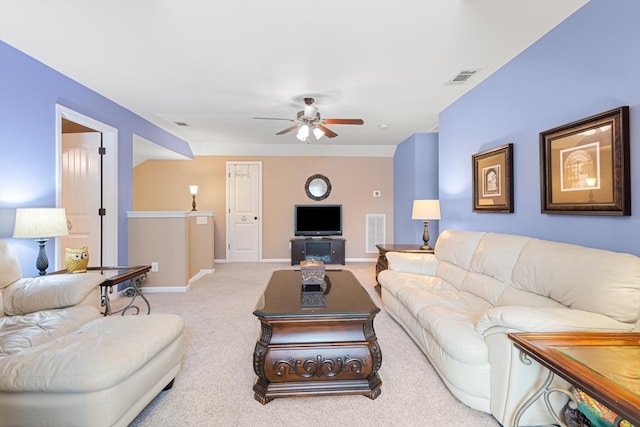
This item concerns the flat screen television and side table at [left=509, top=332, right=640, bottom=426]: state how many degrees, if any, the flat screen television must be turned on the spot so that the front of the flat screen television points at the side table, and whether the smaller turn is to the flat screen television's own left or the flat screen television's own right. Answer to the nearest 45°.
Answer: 0° — it already faces it

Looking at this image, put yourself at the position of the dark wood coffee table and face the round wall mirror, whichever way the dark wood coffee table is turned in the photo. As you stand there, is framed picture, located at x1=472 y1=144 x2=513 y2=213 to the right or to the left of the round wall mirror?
right

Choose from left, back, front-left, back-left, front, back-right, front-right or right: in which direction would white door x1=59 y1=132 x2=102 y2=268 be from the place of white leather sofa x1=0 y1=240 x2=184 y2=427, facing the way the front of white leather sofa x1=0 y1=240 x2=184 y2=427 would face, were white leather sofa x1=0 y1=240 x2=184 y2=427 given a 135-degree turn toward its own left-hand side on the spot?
front

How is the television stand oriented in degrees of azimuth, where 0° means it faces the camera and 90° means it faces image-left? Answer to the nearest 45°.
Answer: approximately 0°

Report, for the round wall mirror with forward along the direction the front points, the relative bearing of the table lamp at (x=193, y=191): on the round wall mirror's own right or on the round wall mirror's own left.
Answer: on the round wall mirror's own right

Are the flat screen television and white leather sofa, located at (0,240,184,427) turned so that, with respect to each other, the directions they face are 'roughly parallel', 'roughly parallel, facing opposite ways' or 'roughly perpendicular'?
roughly perpendicular

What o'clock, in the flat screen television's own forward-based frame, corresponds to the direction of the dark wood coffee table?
The dark wood coffee table is roughly at 12 o'clock from the flat screen television.
